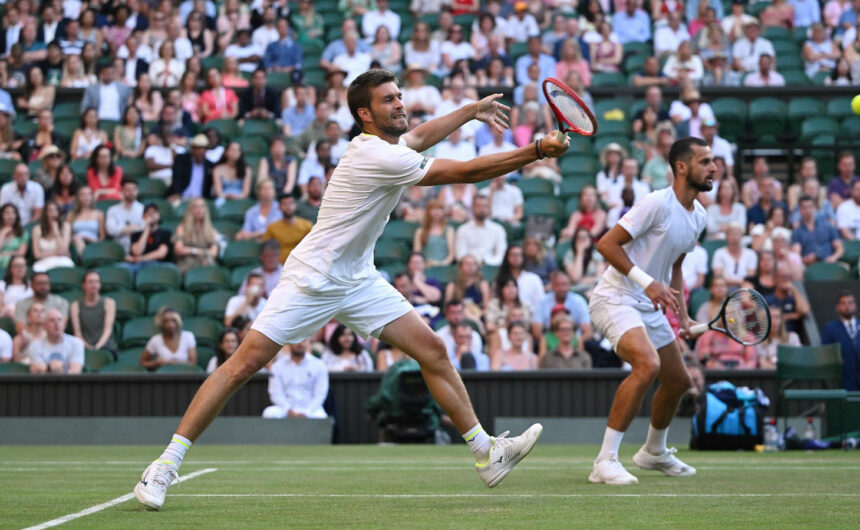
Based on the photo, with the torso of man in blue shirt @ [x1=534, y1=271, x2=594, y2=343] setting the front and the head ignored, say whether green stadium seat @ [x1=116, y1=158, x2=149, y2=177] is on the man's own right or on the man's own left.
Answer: on the man's own right

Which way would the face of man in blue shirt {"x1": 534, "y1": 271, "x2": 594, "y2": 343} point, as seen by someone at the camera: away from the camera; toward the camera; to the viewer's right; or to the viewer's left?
toward the camera

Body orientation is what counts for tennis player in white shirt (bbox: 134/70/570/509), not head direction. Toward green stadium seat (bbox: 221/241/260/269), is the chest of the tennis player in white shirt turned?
no

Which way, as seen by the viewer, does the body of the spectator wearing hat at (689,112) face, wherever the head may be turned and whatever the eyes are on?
toward the camera

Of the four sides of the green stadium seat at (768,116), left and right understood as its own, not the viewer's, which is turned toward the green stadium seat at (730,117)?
right

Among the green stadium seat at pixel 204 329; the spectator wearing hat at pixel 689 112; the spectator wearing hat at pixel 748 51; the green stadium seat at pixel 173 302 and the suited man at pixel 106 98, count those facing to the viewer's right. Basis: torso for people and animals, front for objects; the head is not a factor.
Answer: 0

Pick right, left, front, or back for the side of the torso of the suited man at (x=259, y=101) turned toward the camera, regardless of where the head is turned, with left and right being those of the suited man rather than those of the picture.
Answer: front

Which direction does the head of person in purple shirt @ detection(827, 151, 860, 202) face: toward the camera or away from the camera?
toward the camera

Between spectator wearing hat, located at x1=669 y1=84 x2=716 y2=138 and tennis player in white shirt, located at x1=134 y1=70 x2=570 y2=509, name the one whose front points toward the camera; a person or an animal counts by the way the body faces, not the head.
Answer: the spectator wearing hat

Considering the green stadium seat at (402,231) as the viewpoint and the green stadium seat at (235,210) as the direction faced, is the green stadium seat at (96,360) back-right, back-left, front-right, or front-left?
front-left

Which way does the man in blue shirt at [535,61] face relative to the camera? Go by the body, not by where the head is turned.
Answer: toward the camera

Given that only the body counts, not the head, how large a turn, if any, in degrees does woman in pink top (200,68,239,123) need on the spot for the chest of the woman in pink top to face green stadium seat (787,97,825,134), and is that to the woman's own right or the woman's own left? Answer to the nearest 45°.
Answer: approximately 90° to the woman's own left

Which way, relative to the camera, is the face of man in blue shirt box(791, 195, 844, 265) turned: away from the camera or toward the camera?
toward the camera

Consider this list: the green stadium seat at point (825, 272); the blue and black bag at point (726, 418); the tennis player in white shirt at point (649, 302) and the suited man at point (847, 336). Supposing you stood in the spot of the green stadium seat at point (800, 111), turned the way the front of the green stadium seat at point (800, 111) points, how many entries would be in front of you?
4

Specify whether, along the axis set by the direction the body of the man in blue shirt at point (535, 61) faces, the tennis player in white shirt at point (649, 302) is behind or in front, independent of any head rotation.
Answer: in front

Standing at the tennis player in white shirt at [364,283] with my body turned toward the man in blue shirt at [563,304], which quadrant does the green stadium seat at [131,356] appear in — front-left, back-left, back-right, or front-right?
front-left

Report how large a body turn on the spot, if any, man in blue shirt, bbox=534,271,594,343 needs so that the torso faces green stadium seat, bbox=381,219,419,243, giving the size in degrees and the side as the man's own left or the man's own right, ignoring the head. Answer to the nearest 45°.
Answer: approximately 135° to the man's own right

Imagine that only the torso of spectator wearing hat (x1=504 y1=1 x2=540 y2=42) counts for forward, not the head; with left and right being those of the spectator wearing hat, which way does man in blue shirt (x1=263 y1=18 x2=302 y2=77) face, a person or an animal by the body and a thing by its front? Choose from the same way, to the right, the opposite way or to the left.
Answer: the same way

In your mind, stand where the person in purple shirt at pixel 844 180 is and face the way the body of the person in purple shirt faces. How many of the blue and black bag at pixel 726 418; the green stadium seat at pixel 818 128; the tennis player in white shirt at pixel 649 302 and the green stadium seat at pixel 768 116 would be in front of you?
2
